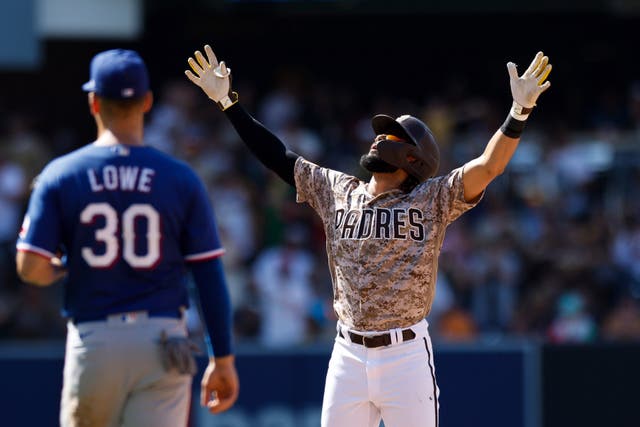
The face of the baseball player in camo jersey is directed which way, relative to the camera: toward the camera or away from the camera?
toward the camera

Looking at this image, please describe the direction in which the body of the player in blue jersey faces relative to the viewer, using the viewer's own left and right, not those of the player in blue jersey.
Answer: facing away from the viewer
